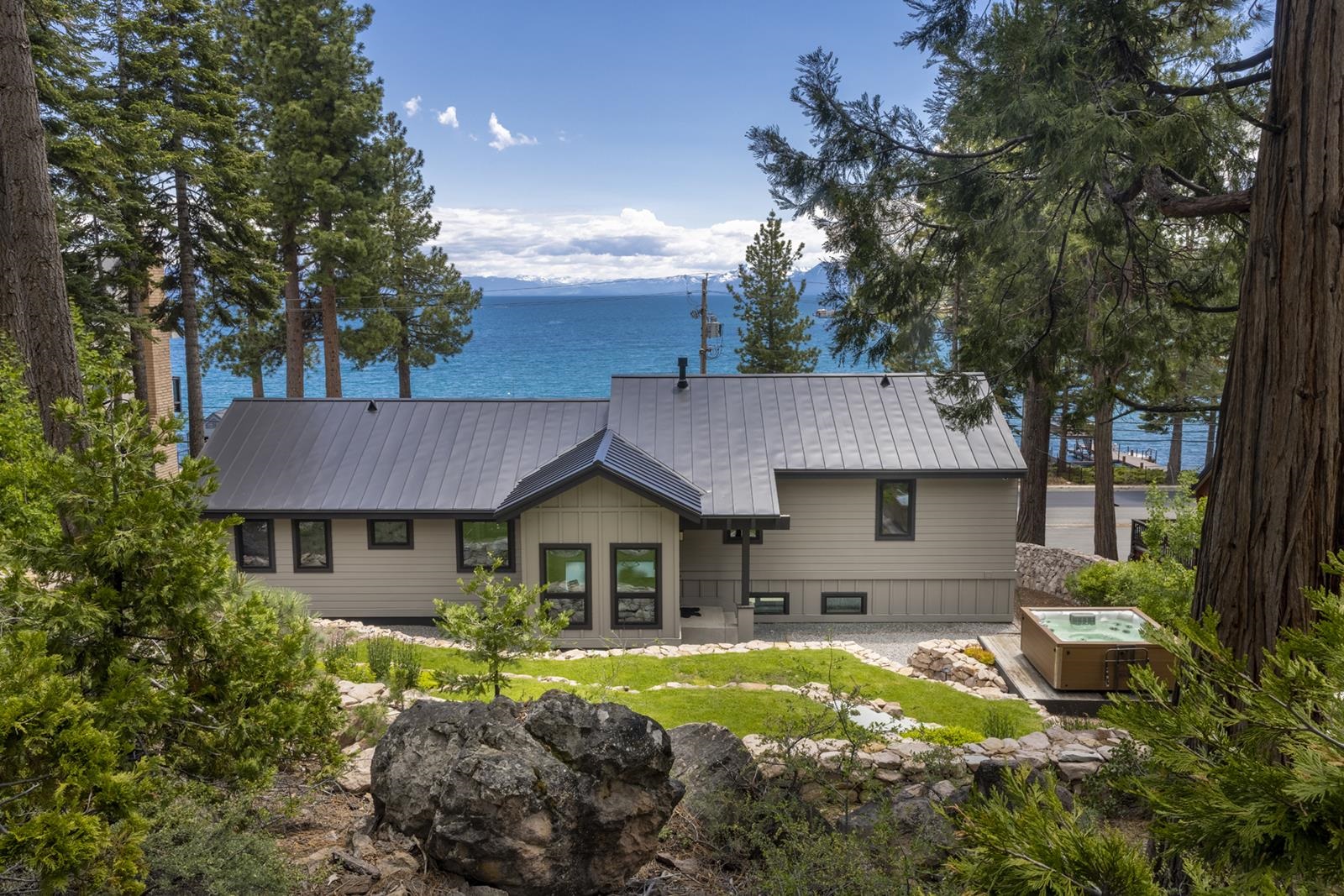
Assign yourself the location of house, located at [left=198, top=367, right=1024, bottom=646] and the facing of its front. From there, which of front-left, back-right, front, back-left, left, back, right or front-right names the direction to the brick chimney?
back-right

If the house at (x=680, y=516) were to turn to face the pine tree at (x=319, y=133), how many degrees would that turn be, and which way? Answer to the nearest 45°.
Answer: approximately 135° to its right

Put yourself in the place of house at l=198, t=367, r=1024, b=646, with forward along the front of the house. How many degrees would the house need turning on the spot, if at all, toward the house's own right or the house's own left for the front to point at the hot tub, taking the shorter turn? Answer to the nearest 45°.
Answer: approximately 45° to the house's own left

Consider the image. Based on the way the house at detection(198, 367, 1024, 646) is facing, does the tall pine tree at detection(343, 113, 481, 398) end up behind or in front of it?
behind

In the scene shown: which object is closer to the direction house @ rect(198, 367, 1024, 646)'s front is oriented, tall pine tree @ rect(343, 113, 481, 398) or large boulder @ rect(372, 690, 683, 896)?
the large boulder

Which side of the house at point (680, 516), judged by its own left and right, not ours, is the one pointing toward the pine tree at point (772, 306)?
back

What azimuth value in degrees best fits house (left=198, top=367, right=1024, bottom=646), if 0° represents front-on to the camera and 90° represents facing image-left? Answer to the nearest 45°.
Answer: approximately 0°
